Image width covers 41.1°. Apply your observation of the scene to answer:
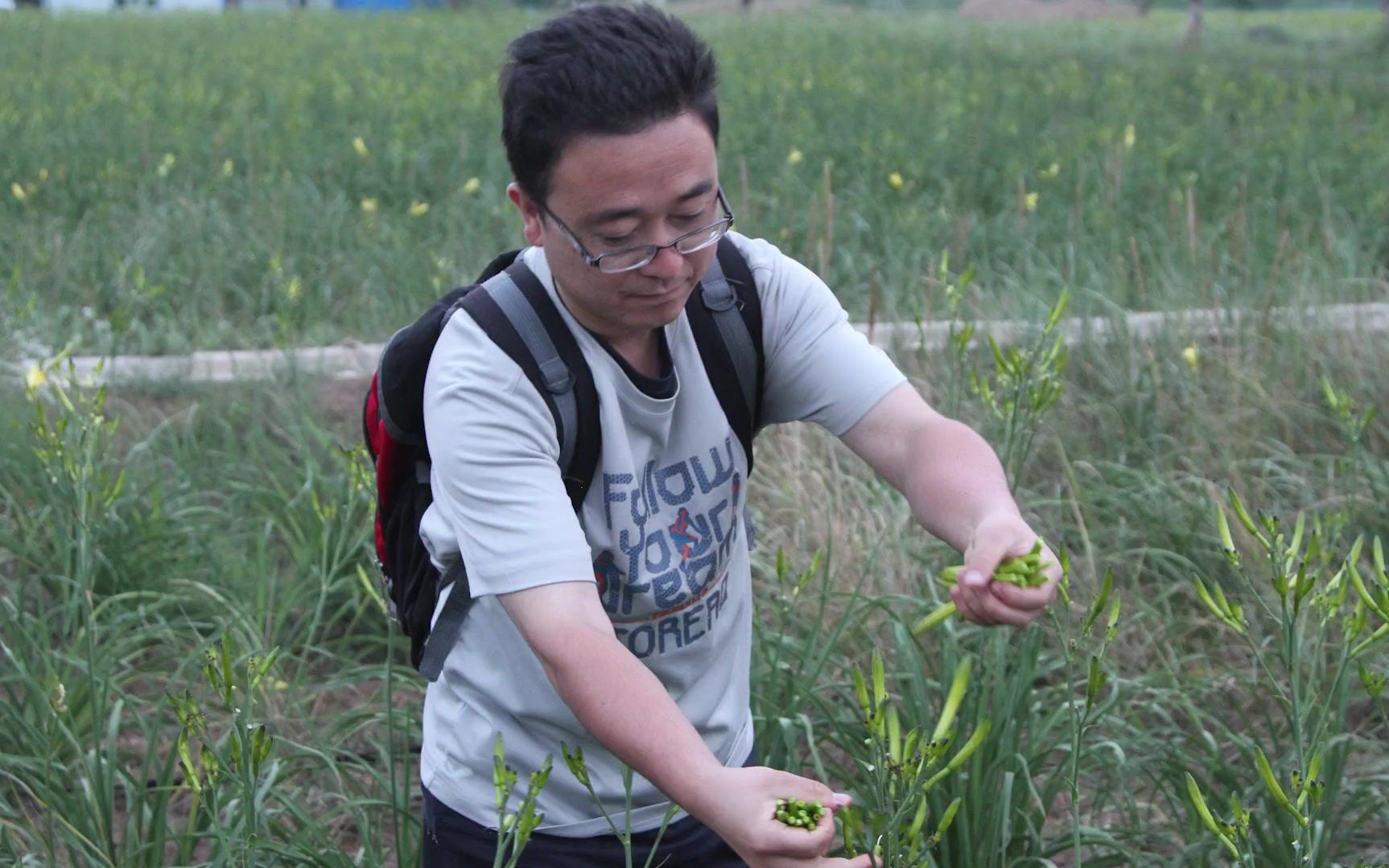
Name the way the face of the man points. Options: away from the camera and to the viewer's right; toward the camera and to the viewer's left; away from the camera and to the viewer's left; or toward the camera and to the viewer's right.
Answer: toward the camera and to the viewer's right

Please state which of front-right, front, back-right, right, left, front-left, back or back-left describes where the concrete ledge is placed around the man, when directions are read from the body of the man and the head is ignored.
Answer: back-left

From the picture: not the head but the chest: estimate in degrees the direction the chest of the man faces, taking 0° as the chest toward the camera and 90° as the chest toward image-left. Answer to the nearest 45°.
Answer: approximately 315°
